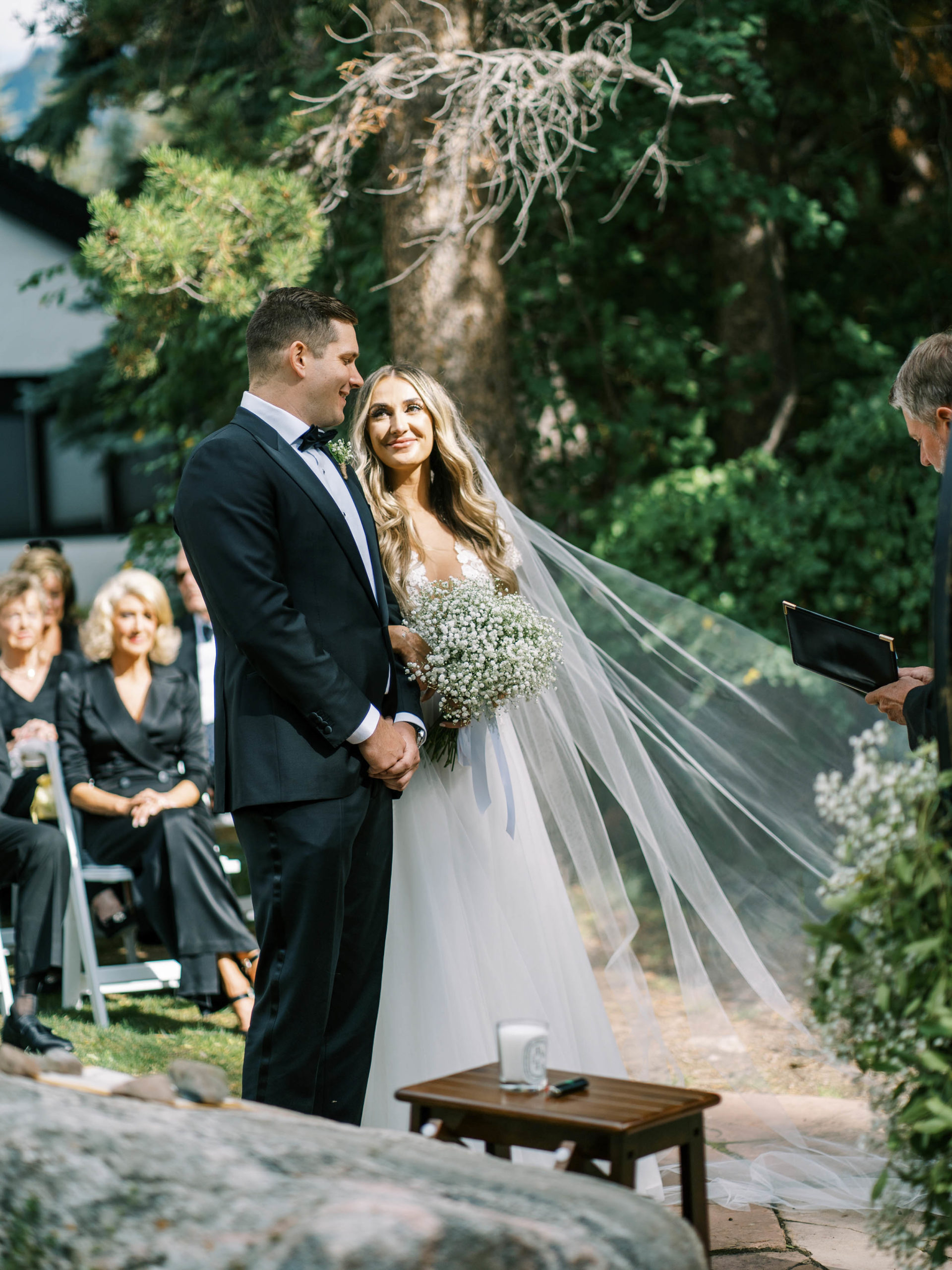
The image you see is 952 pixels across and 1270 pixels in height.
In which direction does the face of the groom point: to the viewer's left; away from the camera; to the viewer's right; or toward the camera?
to the viewer's right

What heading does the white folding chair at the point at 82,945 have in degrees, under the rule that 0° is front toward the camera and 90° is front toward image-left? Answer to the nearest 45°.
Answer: approximately 315°

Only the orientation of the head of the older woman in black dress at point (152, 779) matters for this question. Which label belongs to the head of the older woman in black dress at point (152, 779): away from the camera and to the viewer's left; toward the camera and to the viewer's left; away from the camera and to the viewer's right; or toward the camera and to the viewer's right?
toward the camera and to the viewer's right

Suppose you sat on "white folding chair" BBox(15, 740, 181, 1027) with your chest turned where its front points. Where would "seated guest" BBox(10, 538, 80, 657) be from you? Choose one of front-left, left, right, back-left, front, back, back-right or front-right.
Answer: back-left

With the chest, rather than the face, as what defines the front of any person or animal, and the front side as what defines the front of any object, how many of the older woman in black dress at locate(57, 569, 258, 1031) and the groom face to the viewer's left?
0

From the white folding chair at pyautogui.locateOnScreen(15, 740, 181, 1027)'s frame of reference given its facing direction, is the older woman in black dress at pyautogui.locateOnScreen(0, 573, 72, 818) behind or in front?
behind

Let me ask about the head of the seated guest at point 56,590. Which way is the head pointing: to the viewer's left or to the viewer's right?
to the viewer's right

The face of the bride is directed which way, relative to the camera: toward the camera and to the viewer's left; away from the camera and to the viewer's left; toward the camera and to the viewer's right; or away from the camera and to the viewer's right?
toward the camera and to the viewer's left
